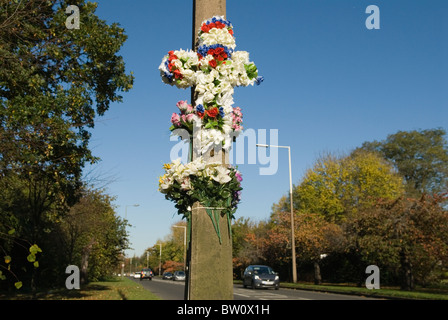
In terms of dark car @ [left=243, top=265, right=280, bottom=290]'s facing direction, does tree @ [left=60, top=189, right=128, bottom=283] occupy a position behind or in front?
behind

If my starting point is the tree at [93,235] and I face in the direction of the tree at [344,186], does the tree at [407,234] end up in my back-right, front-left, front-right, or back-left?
front-right

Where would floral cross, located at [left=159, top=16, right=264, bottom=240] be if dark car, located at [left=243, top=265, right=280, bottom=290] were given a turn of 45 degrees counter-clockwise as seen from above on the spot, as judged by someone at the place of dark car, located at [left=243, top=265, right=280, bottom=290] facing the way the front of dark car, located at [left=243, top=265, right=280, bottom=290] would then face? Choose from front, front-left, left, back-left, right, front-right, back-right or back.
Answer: right

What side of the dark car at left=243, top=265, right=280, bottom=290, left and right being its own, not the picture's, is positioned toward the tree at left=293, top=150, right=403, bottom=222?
left
